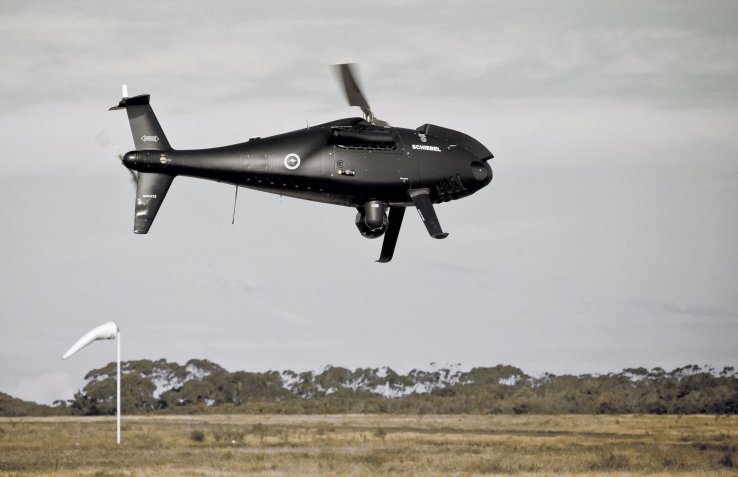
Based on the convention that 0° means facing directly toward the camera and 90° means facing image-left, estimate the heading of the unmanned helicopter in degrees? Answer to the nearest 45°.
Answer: approximately 270°
